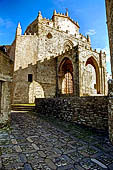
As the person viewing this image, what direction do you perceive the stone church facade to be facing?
facing the viewer and to the right of the viewer

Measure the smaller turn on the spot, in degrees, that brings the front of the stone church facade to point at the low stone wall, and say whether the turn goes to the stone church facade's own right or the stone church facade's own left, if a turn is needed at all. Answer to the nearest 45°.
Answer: approximately 45° to the stone church facade's own right

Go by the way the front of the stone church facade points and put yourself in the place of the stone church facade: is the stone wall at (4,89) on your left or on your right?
on your right
